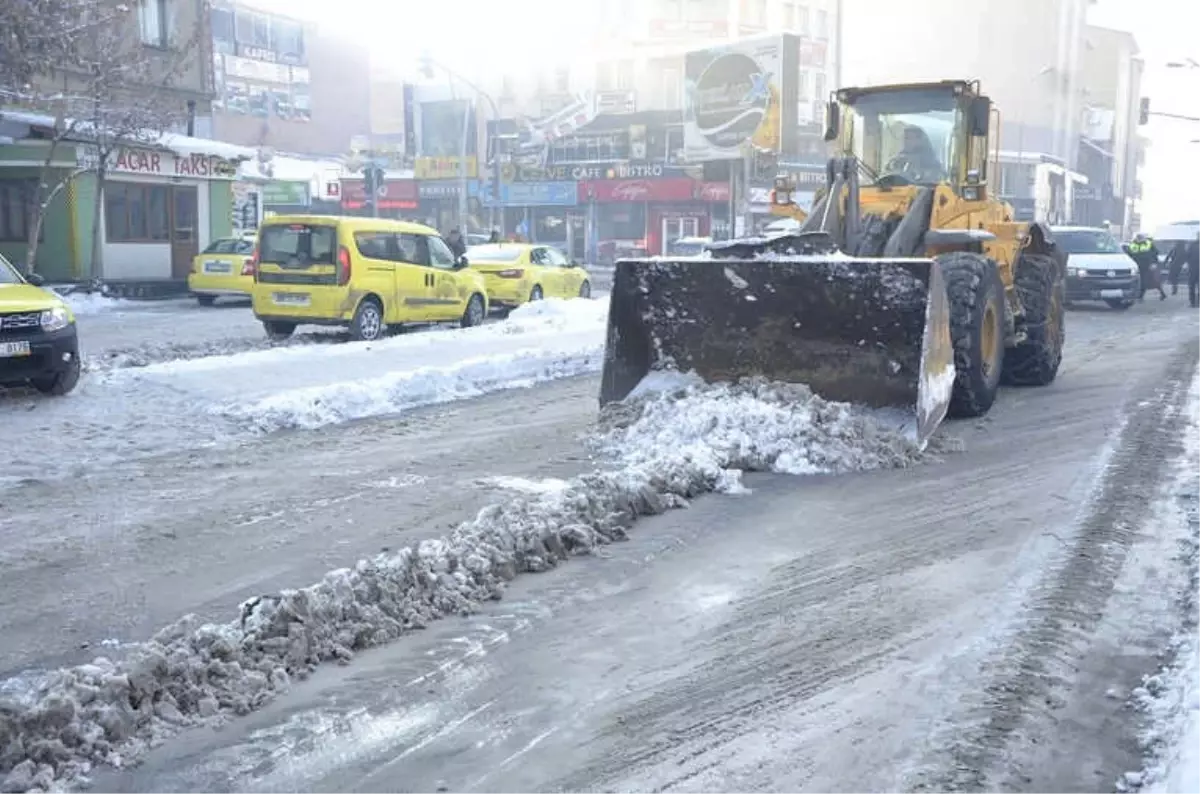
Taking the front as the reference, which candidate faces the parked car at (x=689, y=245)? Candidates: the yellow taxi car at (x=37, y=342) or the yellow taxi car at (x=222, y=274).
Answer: the yellow taxi car at (x=222, y=274)

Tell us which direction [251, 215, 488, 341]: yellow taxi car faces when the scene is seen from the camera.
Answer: facing away from the viewer and to the right of the viewer

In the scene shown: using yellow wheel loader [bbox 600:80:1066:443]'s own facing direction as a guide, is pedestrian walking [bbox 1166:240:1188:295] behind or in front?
behind

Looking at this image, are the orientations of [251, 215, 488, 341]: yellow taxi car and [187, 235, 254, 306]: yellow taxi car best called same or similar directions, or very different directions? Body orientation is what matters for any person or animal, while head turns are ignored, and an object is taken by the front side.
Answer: same or similar directions

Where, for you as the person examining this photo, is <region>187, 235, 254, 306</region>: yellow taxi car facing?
facing away from the viewer and to the right of the viewer

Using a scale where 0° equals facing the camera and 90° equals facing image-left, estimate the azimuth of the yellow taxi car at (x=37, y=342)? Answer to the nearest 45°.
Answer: approximately 315°

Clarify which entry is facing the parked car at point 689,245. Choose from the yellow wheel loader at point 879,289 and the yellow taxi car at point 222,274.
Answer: the yellow taxi car

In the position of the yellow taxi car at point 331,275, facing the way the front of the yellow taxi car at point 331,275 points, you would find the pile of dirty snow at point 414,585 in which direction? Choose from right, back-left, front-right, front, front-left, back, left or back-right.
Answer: back-right

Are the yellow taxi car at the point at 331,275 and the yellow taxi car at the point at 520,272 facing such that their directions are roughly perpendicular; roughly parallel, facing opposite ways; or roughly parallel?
roughly parallel

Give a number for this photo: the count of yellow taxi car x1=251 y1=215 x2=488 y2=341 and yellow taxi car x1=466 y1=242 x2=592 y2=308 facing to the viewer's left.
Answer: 0

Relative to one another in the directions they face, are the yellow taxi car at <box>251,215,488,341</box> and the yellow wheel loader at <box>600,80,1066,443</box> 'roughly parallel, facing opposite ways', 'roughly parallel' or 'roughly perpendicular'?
roughly parallel, facing opposite ways

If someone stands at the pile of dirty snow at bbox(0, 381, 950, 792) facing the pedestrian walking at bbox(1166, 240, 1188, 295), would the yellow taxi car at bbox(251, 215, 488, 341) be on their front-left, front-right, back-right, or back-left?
front-left

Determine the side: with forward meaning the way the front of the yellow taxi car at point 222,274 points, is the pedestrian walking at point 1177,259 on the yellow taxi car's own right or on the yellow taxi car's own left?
on the yellow taxi car's own right

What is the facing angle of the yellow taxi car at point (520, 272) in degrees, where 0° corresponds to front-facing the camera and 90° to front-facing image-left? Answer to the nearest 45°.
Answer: approximately 225°
